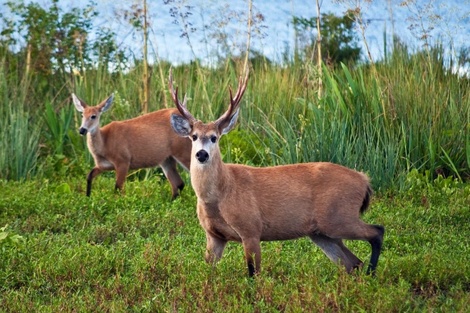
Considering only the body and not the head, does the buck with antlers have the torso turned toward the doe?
no

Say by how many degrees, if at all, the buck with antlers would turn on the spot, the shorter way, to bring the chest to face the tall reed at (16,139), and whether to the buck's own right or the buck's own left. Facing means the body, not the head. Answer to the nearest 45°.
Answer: approximately 45° to the buck's own right

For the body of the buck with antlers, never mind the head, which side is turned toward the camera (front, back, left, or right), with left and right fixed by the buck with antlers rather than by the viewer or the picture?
left

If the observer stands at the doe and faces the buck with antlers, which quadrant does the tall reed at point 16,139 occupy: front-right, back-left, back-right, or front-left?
back-right

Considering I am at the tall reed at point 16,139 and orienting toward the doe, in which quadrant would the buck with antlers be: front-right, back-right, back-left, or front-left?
front-right
